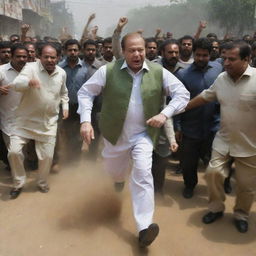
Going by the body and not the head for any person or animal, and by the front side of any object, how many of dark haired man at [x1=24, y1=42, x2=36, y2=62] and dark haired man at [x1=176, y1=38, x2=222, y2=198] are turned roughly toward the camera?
2

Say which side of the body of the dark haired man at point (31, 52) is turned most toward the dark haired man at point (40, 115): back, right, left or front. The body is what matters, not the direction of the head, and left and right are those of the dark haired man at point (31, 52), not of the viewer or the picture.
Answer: front

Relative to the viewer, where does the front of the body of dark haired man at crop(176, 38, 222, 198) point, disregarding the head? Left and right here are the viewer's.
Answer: facing the viewer

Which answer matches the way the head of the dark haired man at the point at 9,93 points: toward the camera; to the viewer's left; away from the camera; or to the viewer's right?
toward the camera

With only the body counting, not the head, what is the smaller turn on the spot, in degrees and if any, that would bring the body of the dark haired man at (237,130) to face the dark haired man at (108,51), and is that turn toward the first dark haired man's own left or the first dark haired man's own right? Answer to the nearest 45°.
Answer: approximately 90° to the first dark haired man's own right

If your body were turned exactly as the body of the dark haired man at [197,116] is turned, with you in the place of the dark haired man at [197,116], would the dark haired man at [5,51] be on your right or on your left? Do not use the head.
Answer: on your right

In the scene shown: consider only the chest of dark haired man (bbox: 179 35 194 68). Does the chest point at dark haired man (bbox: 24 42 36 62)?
no

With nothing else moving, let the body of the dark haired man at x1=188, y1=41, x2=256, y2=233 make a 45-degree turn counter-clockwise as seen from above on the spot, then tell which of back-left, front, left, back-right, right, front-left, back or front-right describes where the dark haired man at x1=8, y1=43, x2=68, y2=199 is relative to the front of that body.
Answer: right

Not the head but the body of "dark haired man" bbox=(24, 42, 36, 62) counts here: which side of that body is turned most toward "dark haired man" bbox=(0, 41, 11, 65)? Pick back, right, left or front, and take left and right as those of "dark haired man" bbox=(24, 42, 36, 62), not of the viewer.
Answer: right

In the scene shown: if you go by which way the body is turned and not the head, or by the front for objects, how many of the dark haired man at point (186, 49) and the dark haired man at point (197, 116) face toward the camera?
2

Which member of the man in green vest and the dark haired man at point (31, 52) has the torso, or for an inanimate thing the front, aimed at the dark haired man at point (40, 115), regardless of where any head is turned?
the dark haired man at point (31, 52)

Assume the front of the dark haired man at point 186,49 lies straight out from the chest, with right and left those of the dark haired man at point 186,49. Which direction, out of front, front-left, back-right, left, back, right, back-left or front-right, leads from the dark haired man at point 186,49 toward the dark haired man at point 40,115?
front-right

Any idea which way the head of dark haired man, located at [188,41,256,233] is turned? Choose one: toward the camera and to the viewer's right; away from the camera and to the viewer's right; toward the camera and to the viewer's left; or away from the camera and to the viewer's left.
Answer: toward the camera and to the viewer's left

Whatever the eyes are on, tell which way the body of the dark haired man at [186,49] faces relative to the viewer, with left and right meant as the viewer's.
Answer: facing the viewer

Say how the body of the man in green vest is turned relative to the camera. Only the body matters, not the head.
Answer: toward the camera

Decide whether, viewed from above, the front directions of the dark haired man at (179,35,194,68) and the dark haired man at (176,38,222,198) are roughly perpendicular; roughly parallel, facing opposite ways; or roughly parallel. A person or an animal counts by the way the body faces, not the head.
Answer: roughly parallel

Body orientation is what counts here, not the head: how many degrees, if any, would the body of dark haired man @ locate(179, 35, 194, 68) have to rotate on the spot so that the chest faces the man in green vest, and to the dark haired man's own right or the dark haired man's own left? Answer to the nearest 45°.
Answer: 0° — they already face them

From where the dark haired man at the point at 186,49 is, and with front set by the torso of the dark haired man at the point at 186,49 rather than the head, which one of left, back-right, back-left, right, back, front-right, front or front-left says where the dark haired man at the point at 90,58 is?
right

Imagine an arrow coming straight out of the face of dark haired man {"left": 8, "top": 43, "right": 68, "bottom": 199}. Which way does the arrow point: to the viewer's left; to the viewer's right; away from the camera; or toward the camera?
toward the camera
